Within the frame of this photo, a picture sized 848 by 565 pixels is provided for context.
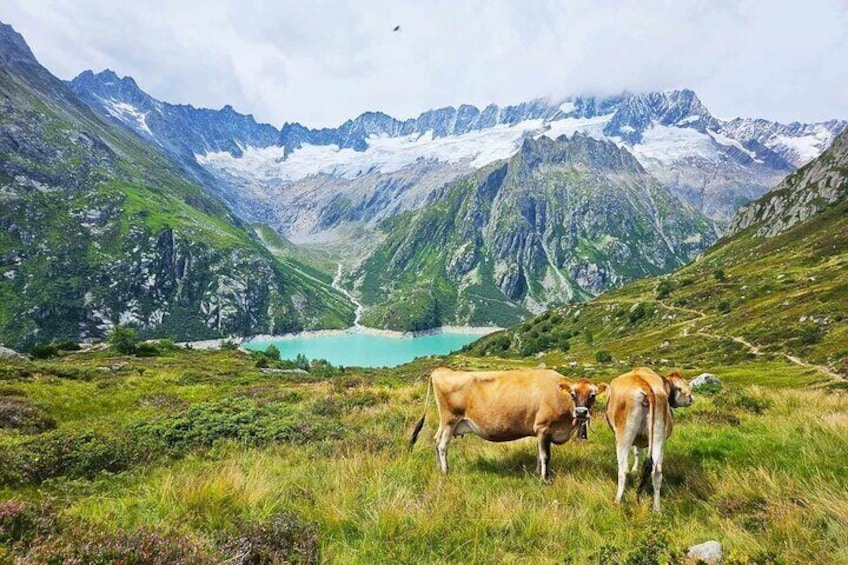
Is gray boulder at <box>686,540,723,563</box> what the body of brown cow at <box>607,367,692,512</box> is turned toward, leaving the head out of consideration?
no

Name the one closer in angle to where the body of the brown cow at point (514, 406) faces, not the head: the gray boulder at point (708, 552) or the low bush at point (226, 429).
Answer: the gray boulder

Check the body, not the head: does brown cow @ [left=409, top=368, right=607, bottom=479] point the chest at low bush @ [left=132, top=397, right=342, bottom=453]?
no

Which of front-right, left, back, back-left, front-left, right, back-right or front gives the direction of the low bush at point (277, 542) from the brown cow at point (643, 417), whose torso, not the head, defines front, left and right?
back-left

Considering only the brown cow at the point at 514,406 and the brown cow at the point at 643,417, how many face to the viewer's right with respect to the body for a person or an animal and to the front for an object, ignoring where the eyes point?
1

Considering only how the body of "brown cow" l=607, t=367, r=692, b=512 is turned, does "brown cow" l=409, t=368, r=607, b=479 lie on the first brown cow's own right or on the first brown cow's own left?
on the first brown cow's own left

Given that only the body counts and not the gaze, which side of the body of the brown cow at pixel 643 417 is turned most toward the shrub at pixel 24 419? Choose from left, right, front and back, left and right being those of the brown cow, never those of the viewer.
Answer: left

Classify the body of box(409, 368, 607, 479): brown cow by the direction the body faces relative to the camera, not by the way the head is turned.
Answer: to the viewer's right

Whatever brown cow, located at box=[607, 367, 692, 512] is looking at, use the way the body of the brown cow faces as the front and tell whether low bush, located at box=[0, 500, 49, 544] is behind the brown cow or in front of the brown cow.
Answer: behind

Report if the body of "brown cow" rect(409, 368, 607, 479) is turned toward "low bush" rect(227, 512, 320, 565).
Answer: no

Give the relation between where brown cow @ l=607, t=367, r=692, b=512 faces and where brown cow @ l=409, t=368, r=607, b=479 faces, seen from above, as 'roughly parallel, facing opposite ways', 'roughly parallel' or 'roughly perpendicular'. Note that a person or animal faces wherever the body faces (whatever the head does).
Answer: roughly perpendicular

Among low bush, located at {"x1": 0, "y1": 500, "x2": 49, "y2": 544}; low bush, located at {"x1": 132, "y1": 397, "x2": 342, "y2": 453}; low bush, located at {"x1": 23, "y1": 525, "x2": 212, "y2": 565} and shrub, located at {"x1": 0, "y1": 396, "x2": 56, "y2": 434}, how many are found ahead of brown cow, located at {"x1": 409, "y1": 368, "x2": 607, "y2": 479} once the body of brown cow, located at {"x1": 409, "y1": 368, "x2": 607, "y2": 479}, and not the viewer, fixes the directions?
0

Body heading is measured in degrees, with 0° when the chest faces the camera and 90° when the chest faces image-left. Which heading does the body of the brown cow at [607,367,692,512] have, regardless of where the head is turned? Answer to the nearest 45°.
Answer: approximately 180°
